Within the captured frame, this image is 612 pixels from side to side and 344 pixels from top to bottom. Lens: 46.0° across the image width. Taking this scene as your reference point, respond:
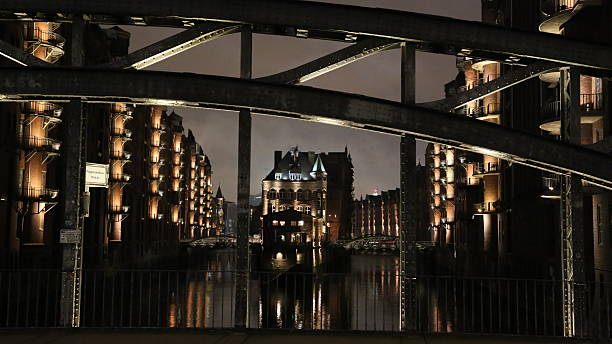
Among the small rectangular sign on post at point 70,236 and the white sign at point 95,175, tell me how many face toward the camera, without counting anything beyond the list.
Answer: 2

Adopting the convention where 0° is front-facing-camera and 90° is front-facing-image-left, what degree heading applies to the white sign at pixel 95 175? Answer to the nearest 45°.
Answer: approximately 0°

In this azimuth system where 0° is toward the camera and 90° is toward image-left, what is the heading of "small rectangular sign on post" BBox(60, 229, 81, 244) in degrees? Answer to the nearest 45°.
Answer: approximately 0°

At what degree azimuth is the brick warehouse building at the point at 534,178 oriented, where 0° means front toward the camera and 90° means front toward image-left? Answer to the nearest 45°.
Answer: approximately 45°

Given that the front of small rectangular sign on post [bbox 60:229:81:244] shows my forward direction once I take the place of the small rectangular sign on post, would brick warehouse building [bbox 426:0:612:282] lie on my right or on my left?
on my left

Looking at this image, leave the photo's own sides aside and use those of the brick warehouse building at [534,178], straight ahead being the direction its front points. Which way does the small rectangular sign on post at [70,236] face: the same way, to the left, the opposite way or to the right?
to the left

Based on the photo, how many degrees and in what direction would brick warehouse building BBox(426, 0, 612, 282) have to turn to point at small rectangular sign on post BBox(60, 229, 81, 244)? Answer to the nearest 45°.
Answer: approximately 45° to its left

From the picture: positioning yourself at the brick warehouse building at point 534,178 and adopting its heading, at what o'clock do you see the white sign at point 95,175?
The white sign is roughly at 11 o'clock from the brick warehouse building.
